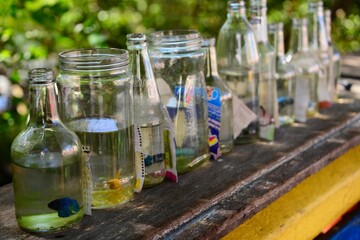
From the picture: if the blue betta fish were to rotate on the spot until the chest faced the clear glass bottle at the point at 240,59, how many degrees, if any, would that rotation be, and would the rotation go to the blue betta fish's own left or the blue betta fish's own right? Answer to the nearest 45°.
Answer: approximately 135° to the blue betta fish's own right

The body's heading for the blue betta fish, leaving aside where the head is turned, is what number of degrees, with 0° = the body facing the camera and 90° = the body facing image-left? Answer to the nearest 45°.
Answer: approximately 90°

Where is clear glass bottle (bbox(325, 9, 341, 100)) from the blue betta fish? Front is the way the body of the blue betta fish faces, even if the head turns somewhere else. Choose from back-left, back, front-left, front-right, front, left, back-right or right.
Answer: back-right

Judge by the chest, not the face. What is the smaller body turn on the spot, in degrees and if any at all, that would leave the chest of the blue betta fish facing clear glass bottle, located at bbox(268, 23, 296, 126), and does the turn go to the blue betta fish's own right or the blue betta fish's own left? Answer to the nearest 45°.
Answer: approximately 135° to the blue betta fish's own right

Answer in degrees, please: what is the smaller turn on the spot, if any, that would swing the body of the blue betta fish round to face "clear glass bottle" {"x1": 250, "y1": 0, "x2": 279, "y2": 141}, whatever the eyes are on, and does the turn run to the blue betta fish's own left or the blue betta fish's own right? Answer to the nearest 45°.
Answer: approximately 135° to the blue betta fish's own right
